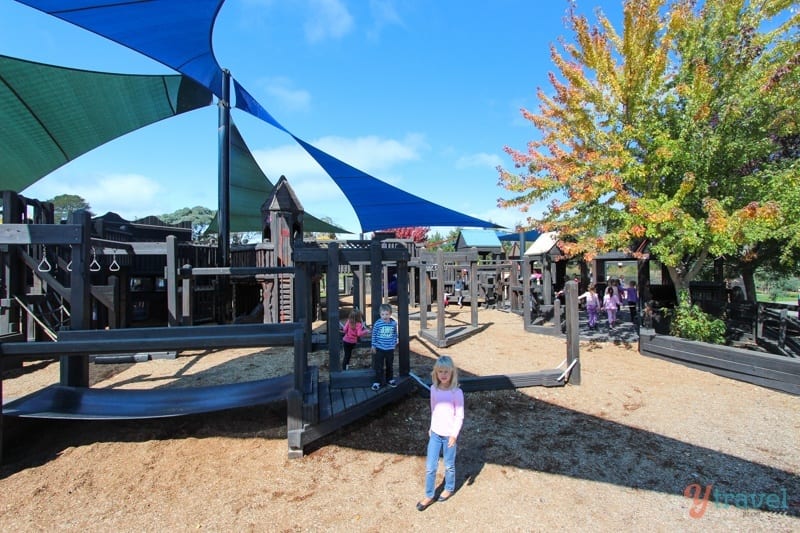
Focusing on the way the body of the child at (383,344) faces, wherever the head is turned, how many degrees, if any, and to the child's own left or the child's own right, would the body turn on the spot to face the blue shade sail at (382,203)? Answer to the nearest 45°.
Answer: approximately 180°

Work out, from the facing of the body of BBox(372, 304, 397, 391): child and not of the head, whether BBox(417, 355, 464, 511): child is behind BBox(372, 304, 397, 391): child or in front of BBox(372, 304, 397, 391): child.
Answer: in front

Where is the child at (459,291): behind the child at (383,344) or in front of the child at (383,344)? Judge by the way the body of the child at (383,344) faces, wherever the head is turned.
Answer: behind

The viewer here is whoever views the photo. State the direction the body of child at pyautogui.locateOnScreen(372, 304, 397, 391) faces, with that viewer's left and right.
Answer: facing the viewer

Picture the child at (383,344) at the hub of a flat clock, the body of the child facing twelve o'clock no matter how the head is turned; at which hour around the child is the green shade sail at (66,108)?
The green shade sail is roughly at 4 o'clock from the child.

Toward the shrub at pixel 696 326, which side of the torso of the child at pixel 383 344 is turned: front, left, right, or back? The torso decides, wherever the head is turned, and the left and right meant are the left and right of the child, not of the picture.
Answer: left

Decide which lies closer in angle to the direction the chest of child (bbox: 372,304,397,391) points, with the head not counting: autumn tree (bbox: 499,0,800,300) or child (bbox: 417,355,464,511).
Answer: the child

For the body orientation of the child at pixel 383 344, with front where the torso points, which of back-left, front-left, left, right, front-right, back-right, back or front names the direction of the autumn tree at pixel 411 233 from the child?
back

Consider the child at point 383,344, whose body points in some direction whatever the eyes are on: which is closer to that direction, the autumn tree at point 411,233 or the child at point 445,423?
the child

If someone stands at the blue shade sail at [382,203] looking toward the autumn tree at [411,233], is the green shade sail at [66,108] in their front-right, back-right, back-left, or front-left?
back-left

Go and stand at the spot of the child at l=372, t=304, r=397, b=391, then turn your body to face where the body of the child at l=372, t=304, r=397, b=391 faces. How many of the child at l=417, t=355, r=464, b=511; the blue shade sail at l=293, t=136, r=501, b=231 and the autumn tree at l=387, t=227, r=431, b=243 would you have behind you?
2
